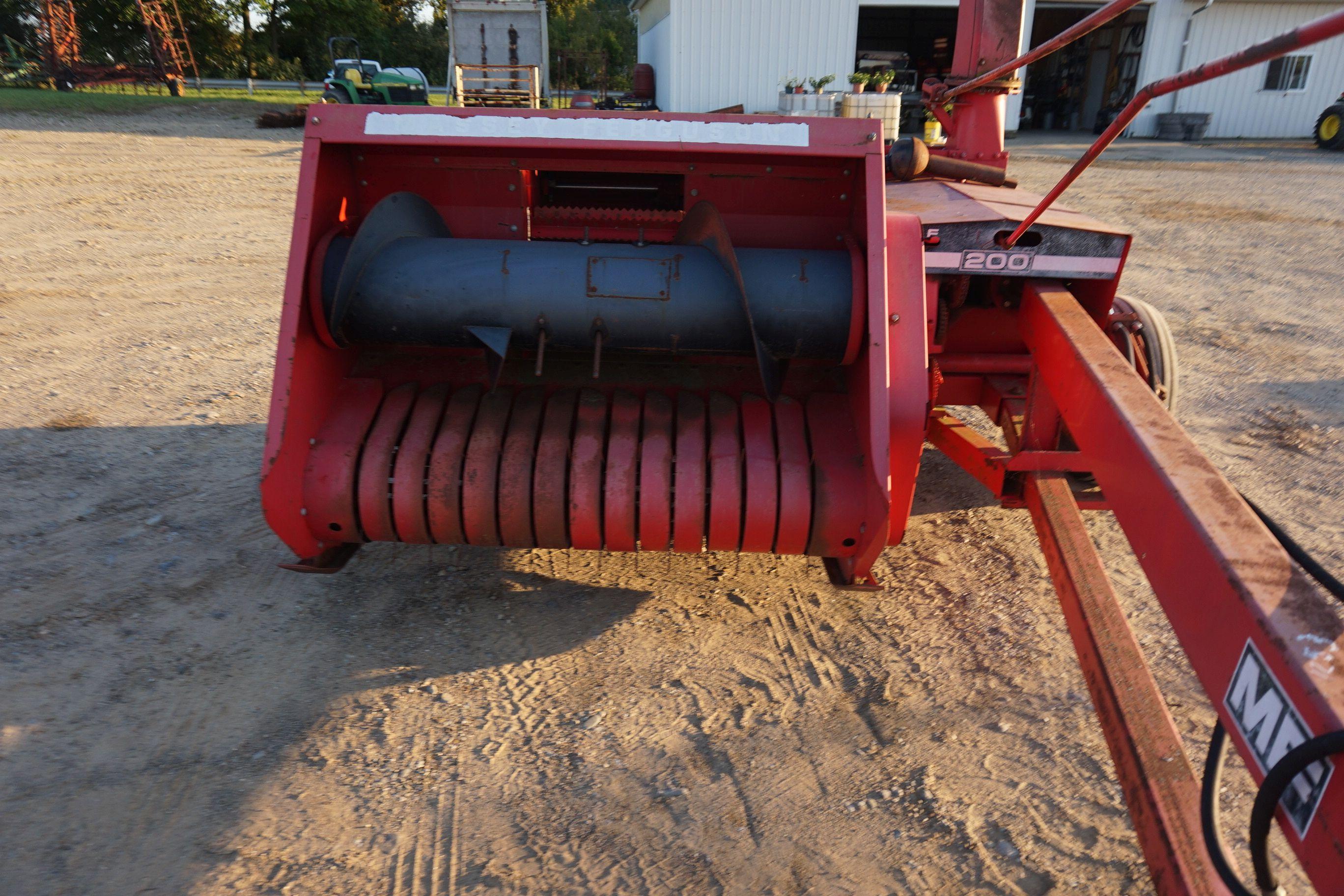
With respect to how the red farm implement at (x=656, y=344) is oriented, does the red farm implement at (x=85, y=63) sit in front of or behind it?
behind

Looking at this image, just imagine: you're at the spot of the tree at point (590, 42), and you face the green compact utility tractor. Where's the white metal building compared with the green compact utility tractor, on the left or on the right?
left

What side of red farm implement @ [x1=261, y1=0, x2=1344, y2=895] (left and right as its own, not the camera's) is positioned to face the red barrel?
back

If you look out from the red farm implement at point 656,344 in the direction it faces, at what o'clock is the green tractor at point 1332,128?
The green tractor is roughly at 7 o'clock from the red farm implement.

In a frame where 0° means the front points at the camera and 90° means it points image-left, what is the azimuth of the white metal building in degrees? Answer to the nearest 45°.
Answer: approximately 0°

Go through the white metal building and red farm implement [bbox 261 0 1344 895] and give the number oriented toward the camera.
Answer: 2

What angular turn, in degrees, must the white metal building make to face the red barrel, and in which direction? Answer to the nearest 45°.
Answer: approximately 90° to its right

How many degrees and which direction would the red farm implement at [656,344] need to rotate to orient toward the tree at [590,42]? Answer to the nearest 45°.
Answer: approximately 180°

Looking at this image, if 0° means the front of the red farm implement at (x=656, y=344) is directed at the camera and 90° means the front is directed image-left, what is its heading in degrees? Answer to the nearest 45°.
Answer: approximately 0°

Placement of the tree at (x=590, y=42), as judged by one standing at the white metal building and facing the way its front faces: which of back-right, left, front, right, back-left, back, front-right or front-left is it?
back-right

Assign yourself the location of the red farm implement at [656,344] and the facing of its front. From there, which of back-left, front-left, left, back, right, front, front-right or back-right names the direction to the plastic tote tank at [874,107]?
back

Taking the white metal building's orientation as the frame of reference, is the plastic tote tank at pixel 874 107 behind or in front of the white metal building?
in front
